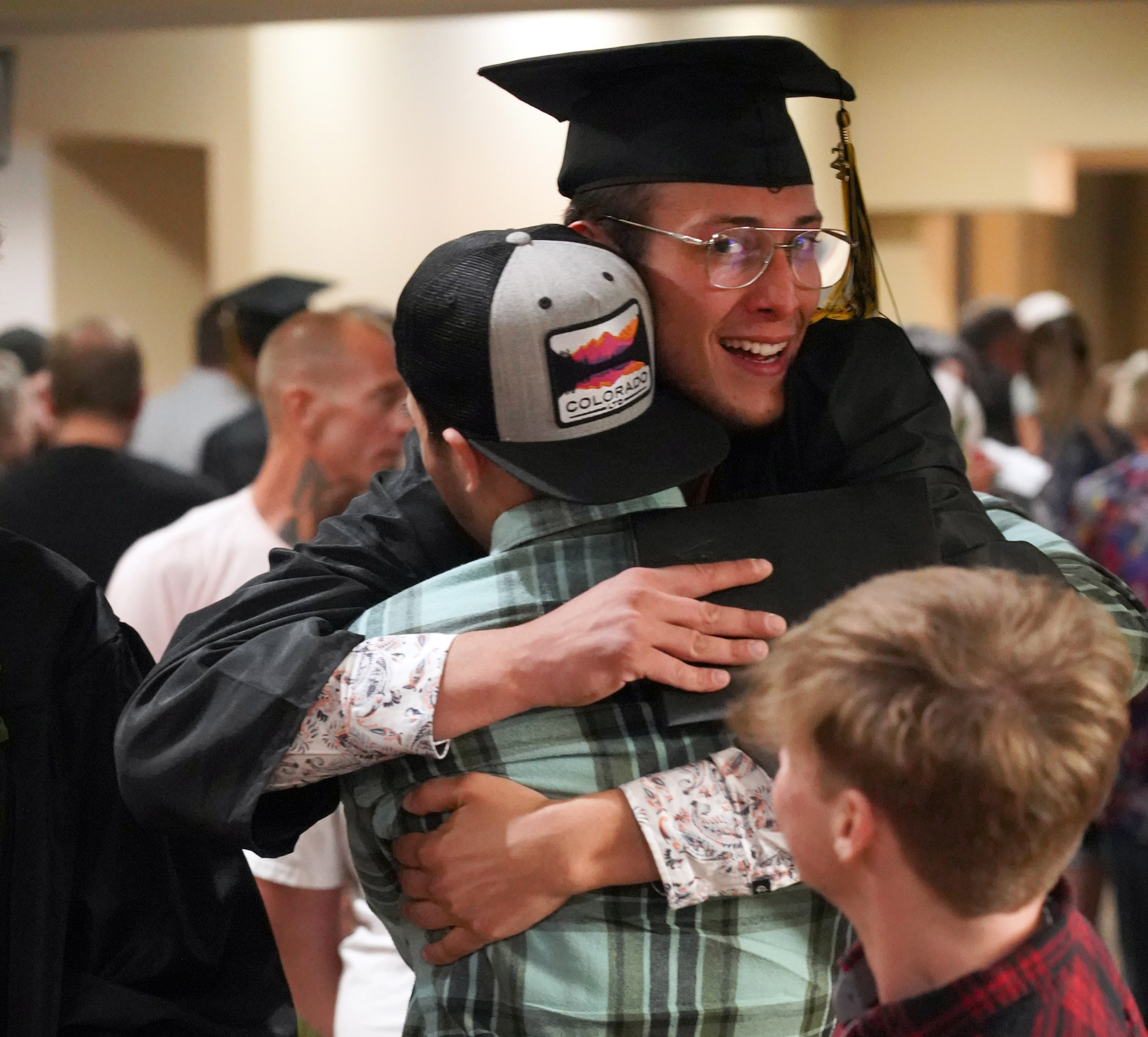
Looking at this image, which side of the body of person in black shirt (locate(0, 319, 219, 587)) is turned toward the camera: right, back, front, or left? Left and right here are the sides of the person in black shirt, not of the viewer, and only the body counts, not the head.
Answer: back

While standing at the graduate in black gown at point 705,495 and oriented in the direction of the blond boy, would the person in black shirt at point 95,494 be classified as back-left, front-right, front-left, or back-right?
back-right

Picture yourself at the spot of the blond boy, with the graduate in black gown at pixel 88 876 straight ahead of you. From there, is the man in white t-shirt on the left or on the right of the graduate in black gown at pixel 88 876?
right

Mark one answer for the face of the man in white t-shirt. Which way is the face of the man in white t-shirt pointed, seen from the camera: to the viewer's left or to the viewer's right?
to the viewer's right

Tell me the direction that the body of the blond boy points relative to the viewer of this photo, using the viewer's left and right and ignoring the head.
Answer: facing away from the viewer and to the left of the viewer

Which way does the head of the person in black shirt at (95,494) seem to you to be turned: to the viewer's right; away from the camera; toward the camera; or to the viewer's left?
away from the camera
